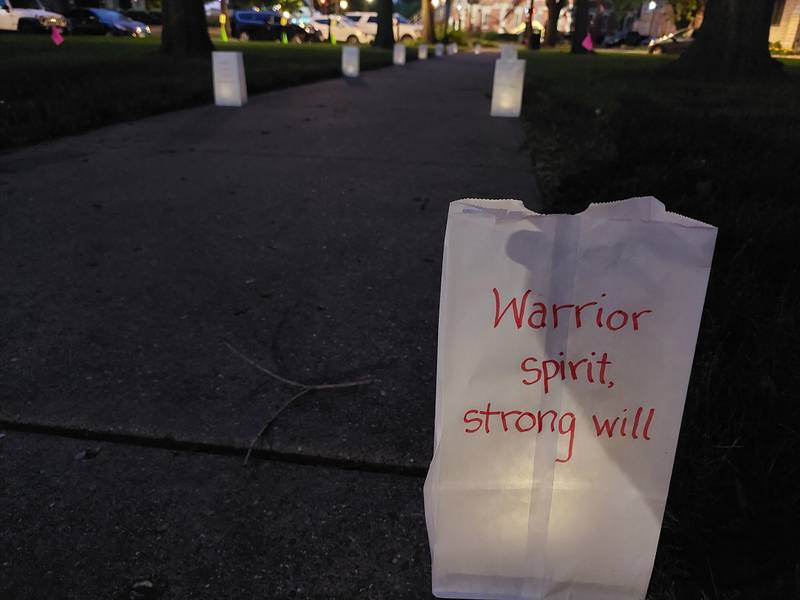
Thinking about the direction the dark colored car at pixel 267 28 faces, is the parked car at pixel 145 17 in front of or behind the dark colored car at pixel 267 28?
behind

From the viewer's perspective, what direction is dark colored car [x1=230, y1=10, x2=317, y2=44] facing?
to the viewer's right

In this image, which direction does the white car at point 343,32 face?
to the viewer's right

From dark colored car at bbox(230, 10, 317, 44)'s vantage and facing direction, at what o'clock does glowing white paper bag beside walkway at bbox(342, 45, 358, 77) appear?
The glowing white paper bag beside walkway is roughly at 3 o'clock from the dark colored car.

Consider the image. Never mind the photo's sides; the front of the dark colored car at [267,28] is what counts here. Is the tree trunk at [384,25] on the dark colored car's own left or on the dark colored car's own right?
on the dark colored car's own right

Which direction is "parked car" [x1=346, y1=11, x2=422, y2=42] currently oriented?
to the viewer's right

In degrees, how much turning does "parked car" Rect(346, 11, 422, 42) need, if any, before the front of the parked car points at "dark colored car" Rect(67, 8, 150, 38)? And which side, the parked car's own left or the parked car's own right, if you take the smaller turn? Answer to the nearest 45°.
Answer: approximately 135° to the parked car's own right

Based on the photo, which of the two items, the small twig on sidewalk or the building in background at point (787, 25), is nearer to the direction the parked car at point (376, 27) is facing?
the building in background

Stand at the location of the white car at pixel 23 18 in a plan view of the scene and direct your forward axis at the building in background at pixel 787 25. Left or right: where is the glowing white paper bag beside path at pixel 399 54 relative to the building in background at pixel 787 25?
right
